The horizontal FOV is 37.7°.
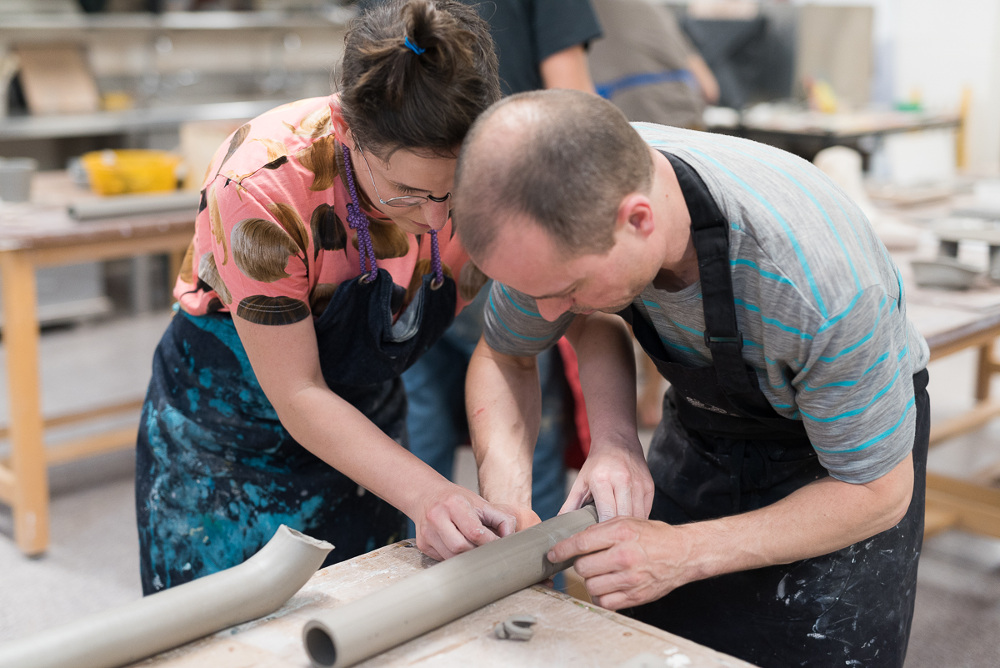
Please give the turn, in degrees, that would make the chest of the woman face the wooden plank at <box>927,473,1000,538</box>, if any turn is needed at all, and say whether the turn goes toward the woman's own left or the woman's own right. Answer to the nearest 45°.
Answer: approximately 90° to the woman's own left

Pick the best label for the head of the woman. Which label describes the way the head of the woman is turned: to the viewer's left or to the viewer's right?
to the viewer's right

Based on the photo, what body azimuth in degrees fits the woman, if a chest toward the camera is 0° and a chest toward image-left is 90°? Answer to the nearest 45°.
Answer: approximately 315°

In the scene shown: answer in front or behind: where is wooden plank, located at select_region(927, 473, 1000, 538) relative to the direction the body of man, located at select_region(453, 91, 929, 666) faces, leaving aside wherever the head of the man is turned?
behind

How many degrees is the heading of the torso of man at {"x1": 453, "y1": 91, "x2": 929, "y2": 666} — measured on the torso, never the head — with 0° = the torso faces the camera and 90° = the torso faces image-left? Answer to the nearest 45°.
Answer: approximately 45°
